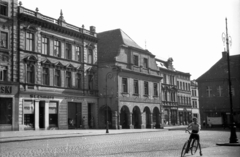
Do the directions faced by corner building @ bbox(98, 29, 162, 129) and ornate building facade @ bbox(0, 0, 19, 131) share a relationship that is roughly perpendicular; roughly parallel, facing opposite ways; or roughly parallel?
roughly parallel

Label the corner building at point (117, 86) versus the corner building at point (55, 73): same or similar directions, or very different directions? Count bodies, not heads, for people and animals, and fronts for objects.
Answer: same or similar directions

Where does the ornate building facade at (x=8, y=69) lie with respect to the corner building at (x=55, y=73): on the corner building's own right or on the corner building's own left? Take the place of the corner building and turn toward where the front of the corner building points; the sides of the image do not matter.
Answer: on the corner building's own right

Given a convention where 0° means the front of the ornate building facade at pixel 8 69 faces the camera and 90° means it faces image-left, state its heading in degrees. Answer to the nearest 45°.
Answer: approximately 315°

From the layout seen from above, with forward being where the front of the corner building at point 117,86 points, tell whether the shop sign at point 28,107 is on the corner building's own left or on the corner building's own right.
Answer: on the corner building's own right

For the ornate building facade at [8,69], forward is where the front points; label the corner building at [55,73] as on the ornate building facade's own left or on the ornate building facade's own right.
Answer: on the ornate building facade's own left

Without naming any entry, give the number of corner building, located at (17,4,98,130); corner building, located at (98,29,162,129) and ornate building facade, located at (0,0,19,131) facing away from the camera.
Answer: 0

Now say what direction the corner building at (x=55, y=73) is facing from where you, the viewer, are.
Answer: facing the viewer and to the right of the viewer

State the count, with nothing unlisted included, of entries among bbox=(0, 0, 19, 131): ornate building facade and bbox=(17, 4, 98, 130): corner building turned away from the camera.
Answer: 0

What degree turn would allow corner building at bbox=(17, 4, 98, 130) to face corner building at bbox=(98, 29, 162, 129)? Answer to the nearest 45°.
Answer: approximately 90° to its left

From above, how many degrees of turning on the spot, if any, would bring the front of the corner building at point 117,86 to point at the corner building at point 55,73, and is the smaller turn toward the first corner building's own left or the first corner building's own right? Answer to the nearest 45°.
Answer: approximately 90° to the first corner building's own right

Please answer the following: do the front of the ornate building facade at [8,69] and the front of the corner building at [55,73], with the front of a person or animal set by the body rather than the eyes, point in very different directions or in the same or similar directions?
same or similar directions

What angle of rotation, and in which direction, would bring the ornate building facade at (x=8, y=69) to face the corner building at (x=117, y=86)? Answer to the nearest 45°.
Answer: approximately 90° to its left
